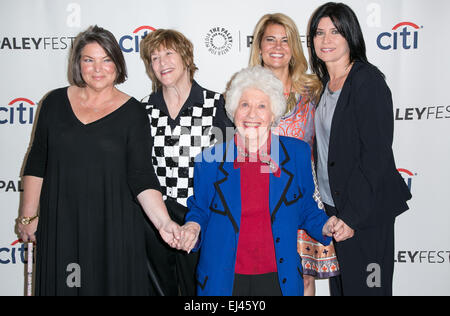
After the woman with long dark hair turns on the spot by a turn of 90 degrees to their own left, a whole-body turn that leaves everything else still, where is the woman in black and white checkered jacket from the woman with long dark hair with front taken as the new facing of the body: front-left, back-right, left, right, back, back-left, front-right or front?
back-right

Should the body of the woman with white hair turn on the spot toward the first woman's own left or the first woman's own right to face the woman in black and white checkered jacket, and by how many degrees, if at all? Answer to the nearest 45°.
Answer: approximately 135° to the first woman's own right

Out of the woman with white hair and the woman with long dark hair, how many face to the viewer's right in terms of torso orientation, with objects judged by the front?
0

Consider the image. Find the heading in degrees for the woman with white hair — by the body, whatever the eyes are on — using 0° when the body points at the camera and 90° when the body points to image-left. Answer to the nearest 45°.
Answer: approximately 0°
